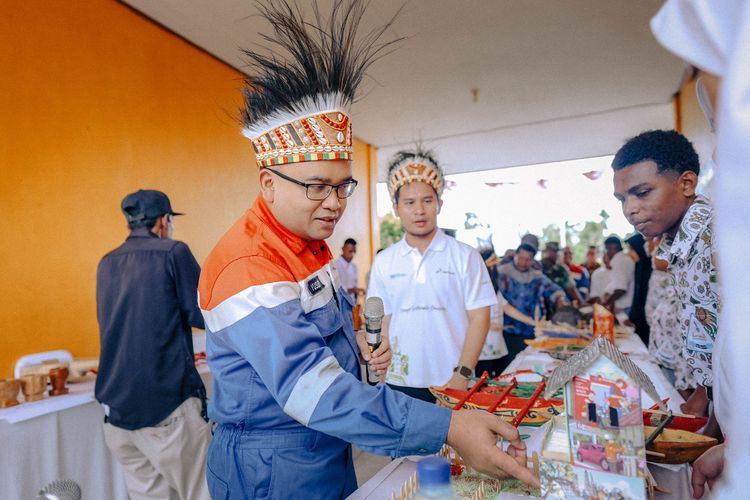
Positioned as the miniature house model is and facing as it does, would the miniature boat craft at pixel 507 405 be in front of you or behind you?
behind

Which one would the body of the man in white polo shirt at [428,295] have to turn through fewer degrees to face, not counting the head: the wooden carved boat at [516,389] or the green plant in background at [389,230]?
the wooden carved boat

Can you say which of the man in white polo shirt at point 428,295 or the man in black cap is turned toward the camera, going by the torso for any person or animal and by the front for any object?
the man in white polo shirt

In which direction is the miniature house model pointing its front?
toward the camera

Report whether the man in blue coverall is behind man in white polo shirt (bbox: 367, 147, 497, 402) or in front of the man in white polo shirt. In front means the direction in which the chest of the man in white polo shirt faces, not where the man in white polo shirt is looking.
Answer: in front

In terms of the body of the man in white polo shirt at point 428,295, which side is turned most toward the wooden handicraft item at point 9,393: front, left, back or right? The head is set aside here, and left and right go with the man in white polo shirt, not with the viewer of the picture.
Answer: right

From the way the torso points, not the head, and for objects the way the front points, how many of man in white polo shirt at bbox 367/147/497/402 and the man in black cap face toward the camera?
1

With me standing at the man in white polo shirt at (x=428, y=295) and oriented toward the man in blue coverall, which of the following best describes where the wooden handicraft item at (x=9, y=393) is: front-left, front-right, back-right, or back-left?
front-right

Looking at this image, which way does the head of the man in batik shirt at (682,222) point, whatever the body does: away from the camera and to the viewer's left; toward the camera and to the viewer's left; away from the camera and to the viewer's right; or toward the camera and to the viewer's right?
toward the camera and to the viewer's left

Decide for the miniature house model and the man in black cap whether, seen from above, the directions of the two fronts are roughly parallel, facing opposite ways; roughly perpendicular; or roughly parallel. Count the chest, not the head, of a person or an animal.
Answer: roughly parallel, facing opposite ways

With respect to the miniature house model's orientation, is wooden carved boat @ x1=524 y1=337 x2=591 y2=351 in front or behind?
behind

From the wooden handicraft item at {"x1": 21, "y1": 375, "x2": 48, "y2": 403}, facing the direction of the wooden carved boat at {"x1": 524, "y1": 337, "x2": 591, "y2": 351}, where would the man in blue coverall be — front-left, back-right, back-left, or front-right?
front-right

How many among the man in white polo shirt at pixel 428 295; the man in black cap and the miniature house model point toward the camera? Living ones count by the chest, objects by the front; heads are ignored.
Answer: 2

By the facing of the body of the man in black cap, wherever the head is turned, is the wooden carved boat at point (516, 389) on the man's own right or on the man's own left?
on the man's own right

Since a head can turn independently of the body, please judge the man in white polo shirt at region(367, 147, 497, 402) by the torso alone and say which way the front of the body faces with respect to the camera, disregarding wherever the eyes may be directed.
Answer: toward the camera
